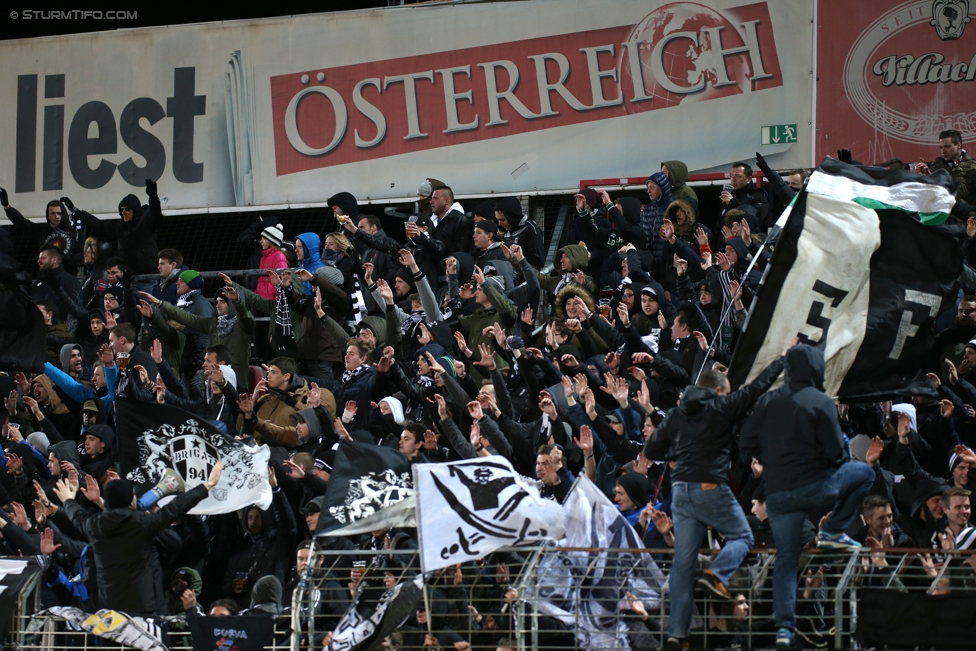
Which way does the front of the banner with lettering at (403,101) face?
toward the camera

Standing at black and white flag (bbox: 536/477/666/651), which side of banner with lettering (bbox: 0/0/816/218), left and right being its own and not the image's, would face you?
front

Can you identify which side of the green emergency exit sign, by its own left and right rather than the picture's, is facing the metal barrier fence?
front

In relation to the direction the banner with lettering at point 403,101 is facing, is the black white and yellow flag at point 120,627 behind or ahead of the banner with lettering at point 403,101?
ahead

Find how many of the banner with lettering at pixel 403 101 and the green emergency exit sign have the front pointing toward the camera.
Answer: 2

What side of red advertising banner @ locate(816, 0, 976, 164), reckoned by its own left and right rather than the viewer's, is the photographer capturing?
front

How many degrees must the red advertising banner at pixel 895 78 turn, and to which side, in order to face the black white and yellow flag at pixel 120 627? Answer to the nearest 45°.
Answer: approximately 45° to its right

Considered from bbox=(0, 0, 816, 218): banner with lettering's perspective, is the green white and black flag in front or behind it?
in front

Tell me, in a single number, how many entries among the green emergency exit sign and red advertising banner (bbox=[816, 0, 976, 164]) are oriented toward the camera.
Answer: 2

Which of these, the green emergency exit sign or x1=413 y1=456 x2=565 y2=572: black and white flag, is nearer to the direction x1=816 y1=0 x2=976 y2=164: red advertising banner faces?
the black and white flag

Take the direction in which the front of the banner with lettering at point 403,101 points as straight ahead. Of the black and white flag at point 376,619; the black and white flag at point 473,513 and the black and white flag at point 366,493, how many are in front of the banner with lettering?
3

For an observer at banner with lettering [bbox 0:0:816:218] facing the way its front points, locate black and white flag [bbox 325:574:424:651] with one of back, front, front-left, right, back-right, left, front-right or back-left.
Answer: front

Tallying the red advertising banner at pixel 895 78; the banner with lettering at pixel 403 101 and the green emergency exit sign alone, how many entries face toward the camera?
3
